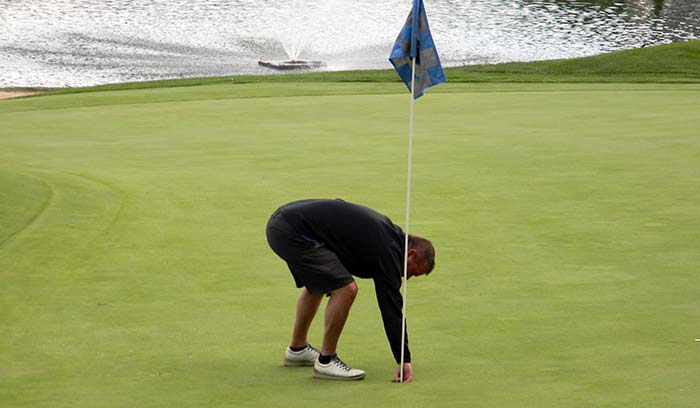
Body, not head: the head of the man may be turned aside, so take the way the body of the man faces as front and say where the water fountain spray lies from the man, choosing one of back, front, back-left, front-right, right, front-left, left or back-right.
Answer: left

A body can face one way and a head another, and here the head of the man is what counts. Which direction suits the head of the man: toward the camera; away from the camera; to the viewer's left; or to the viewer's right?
to the viewer's right

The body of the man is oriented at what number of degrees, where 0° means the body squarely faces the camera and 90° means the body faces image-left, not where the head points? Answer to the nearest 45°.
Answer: approximately 270°
